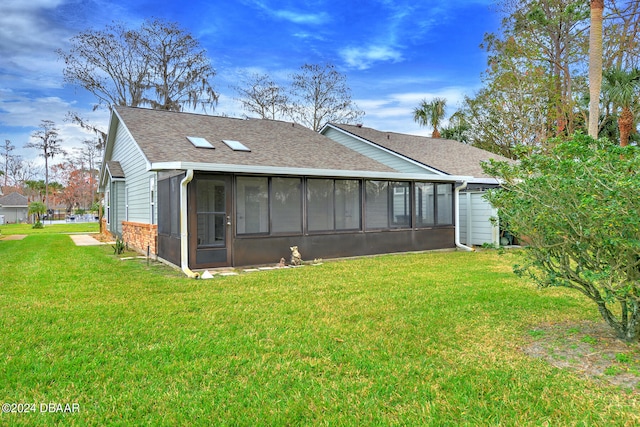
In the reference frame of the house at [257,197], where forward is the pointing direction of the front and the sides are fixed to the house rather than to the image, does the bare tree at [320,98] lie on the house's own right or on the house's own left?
on the house's own right

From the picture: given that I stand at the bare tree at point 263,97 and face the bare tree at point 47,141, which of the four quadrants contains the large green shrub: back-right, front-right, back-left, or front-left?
back-left

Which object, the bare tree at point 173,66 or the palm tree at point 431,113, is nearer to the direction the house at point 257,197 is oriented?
the bare tree

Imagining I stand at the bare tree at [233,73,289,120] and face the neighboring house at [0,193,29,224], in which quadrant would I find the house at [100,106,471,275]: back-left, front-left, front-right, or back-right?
back-left

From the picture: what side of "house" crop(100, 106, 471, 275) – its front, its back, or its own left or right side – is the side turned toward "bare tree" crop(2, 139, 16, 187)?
front

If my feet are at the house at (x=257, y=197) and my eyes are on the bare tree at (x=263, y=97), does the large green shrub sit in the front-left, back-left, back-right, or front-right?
back-right
